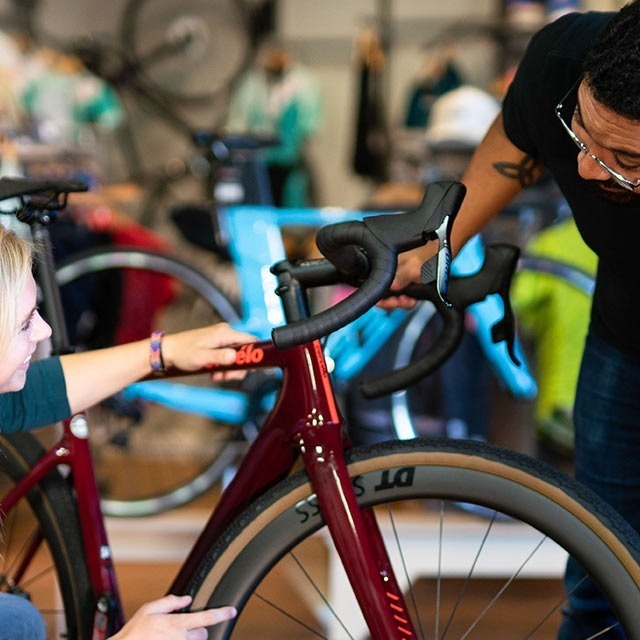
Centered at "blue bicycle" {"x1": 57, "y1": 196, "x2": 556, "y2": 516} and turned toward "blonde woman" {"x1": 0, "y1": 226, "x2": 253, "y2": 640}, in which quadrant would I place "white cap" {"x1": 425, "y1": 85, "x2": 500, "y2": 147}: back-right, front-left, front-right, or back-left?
back-left

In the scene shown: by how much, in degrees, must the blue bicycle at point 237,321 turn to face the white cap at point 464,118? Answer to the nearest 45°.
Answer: approximately 45° to its left

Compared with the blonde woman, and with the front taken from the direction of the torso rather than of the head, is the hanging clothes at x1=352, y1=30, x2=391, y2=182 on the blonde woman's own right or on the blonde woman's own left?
on the blonde woman's own left

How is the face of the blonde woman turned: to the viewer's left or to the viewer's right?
to the viewer's right

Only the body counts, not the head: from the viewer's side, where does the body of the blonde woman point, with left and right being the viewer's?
facing to the right of the viewer

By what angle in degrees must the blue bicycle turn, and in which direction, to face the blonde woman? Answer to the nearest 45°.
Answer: approximately 90° to its right

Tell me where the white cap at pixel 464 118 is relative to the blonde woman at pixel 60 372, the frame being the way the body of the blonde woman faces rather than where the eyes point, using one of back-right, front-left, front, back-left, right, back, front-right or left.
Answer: front-left
